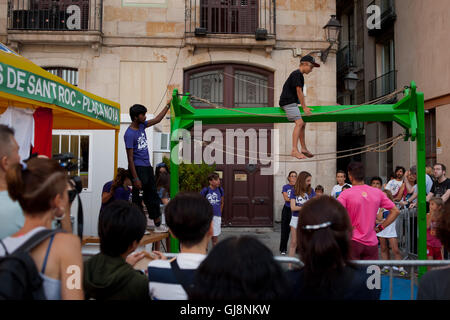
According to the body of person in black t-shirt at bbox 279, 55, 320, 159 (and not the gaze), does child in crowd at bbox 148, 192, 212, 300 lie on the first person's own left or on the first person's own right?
on the first person's own right

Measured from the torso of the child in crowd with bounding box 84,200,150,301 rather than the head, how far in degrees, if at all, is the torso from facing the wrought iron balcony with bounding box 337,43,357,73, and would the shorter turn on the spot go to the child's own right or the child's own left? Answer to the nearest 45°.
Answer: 0° — they already face it

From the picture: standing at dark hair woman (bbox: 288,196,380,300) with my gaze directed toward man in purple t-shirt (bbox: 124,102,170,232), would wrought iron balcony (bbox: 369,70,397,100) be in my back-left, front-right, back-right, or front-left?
front-right

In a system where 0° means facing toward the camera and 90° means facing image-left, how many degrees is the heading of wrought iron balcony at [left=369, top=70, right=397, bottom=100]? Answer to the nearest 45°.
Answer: approximately 45°

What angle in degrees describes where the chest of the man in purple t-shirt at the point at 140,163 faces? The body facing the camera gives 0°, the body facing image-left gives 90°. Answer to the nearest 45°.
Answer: approximately 315°

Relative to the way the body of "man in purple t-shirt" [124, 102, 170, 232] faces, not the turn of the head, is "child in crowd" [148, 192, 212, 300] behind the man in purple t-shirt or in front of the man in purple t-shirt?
in front

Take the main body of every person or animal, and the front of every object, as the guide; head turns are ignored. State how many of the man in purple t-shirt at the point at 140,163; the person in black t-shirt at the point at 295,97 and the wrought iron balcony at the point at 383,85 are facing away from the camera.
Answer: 0

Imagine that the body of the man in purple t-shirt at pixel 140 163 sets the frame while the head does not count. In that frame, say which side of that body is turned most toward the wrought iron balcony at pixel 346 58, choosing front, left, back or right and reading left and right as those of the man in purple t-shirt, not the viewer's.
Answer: left

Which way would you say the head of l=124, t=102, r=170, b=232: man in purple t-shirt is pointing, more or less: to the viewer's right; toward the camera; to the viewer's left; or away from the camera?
to the viewer's right

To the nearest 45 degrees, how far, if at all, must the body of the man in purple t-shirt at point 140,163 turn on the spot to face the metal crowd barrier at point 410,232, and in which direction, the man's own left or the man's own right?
approximately 45° to the man's own left

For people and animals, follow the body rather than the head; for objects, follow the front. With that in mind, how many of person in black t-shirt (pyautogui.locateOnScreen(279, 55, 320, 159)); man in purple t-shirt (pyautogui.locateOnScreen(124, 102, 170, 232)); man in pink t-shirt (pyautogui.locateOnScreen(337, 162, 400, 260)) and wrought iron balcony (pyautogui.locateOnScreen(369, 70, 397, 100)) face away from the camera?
1

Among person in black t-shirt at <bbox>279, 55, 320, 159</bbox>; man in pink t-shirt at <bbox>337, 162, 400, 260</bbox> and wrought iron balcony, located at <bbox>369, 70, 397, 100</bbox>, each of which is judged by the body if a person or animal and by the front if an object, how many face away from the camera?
1

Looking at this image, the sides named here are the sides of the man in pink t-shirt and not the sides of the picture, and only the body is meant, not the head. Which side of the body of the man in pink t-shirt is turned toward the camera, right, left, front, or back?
back

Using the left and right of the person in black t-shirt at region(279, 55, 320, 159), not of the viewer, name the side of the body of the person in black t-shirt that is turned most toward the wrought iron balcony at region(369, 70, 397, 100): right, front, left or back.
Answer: left
